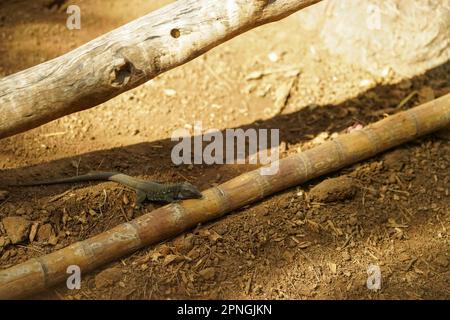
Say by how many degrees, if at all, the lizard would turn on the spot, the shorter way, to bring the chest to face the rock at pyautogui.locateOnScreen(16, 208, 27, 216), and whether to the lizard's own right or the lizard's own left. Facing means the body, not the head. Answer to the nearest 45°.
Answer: approximately 180°

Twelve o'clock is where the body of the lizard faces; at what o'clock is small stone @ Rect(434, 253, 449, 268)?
The small stone is roughly at 1 o'clock from the lizard.

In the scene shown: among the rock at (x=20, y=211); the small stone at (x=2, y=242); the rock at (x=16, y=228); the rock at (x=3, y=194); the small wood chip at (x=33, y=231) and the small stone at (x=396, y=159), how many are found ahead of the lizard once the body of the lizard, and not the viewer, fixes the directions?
1

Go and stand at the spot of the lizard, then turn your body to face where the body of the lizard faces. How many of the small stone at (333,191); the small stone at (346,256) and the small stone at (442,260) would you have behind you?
0

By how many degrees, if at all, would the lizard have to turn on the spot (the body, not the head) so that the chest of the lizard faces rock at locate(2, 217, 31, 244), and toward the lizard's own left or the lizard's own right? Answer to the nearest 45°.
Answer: approximately 180°

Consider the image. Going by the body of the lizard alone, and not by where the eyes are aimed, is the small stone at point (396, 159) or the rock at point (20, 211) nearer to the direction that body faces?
the small stone

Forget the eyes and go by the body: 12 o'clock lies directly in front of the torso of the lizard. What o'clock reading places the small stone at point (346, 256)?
The small stone is roughly at 1 o'clock from the lizard.

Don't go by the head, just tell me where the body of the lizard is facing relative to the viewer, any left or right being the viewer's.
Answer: facing to the right of the viewer

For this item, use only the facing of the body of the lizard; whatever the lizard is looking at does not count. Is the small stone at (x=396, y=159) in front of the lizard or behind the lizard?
in front

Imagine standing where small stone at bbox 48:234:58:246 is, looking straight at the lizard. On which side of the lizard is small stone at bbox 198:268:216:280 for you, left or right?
right

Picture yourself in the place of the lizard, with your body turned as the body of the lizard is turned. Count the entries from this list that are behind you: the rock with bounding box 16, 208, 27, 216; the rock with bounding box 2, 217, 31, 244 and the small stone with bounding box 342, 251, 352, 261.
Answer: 2

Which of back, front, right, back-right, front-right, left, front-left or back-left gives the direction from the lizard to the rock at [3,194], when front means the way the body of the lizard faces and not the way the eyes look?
back

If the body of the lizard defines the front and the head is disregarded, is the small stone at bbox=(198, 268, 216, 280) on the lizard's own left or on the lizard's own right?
on the lizard's own right

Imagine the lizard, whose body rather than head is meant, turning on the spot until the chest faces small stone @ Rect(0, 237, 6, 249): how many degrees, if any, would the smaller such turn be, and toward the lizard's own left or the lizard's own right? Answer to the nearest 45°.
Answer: approximately 180°

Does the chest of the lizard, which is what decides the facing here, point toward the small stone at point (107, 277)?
no
